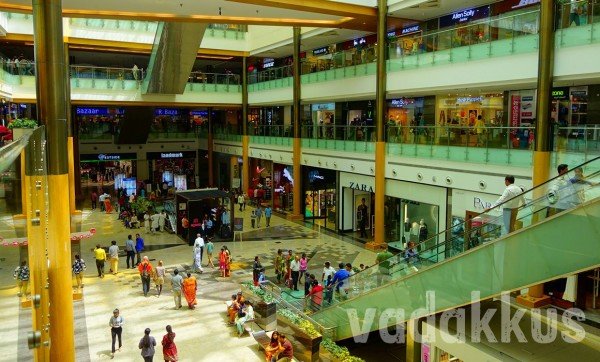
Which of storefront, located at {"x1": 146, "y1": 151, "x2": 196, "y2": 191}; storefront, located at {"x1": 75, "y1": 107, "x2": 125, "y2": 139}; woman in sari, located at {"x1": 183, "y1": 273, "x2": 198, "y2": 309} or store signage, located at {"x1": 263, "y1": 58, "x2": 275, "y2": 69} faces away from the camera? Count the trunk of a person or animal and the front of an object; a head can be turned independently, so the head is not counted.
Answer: the woman in sari

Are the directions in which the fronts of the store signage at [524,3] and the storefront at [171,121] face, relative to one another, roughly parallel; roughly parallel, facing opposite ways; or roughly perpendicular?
roughly perpendicular

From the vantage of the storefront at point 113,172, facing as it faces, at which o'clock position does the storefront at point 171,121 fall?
the storefront at point 171,121 is roughly at 9 o'clock from the storefront at point 113,172.

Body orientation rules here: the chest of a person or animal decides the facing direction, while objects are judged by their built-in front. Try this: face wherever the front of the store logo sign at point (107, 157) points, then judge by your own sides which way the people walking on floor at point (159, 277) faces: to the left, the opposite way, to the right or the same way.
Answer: the opposite way

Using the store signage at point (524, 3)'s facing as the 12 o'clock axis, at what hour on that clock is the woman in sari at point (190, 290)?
The woman in sari is roughly at 12 o'clock from the store signage.

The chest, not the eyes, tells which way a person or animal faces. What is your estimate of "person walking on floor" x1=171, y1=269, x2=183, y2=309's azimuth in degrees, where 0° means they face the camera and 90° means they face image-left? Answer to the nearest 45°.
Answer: approximately 180°
